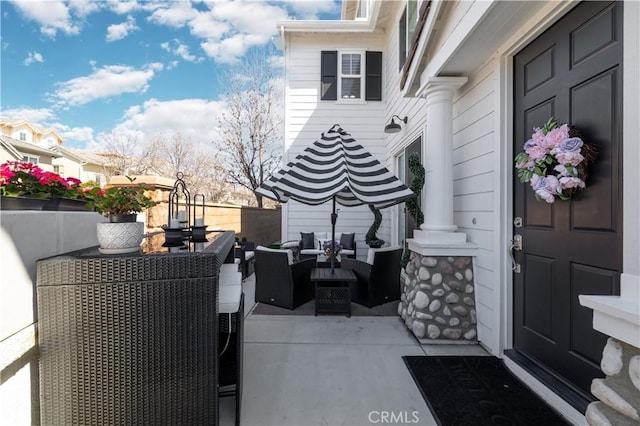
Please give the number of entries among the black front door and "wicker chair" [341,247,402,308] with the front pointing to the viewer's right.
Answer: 0

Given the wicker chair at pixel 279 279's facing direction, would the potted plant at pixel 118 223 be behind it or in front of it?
behind

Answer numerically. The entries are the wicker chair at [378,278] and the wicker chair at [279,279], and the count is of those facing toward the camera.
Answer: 0

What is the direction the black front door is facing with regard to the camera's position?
facing the viewer and to the left of the viewer

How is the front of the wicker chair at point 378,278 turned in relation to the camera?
facing away from the viewer and to the left of the viewer

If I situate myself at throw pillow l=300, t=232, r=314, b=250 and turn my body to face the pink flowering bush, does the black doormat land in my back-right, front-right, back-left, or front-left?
front-left

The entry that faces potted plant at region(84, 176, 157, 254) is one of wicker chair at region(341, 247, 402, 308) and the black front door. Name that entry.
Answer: the black front door

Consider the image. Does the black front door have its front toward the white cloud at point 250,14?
no

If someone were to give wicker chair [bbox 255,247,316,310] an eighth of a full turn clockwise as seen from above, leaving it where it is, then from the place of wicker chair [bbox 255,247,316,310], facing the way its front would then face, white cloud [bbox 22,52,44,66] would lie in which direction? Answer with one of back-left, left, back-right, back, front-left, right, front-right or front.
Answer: back-left

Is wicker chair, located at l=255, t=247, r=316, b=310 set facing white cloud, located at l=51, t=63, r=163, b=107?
no

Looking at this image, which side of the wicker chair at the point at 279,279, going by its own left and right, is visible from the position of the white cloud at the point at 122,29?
left

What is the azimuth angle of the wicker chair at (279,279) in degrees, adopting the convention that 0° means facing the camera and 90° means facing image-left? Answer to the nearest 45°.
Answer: approximately 225°

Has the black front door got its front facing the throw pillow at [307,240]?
no
